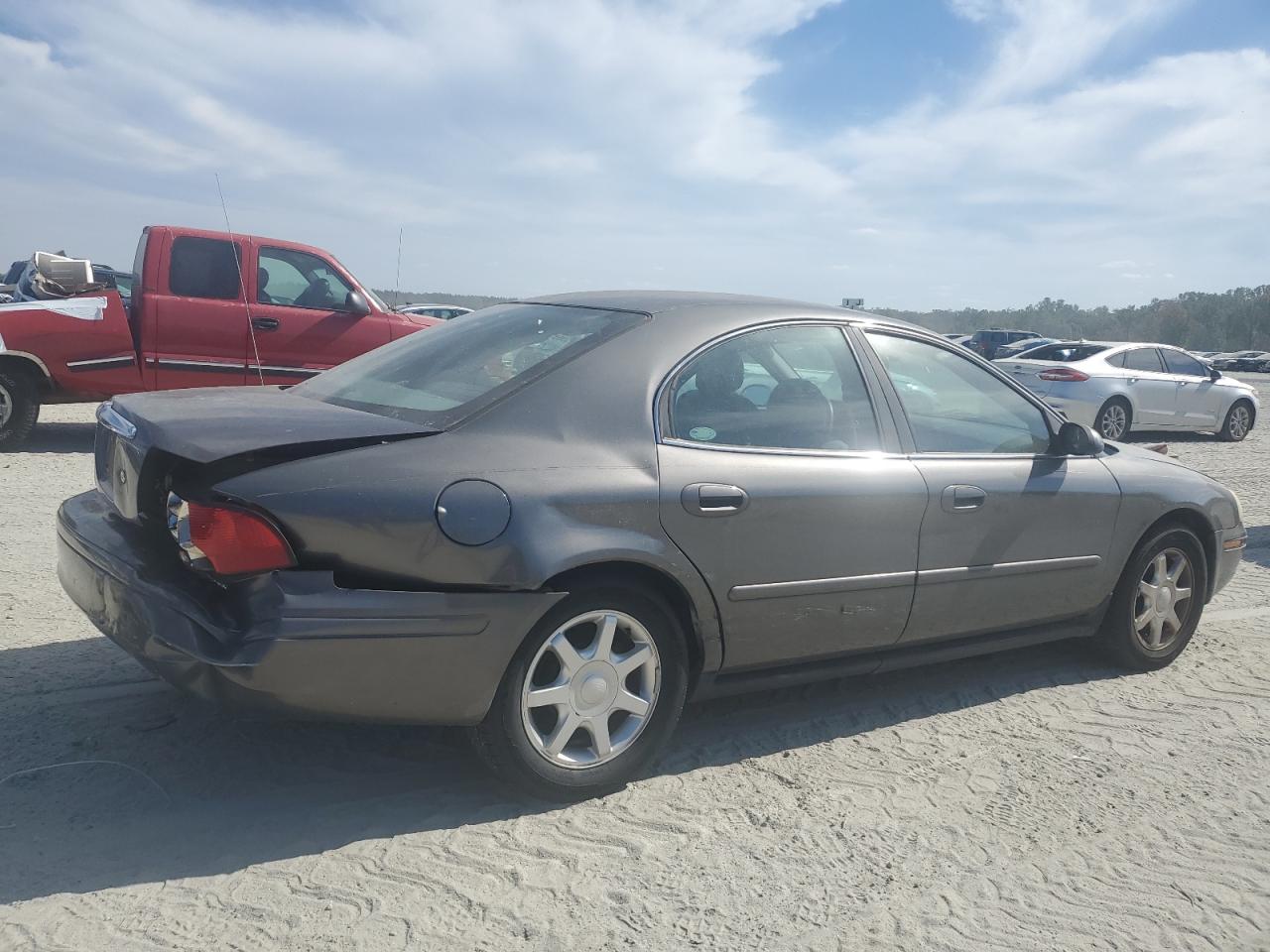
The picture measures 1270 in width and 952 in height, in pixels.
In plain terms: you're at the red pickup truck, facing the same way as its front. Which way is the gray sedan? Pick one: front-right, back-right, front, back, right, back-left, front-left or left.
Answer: right

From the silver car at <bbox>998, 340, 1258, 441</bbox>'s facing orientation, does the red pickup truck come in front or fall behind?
behind

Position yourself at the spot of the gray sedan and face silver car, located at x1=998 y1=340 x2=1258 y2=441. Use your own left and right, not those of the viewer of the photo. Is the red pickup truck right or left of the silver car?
left

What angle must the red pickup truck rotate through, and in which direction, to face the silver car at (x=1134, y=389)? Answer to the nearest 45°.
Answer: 0° — it already faces it

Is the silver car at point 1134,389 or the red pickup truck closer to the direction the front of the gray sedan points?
the silver car

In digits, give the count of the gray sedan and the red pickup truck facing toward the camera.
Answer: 0

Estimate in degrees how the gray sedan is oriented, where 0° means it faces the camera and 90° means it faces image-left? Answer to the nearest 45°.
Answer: approximately 225°

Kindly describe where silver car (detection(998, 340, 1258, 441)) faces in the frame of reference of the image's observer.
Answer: facing away from the viewer and to the right of the viewer

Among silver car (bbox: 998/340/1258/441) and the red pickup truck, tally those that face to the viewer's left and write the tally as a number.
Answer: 0

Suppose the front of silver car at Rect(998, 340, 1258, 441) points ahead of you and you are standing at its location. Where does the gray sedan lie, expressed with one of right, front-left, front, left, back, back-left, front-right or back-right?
back-right

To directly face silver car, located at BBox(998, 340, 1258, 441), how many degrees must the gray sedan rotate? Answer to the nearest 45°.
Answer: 0° — it already faces it

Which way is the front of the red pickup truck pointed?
to the viewer's right

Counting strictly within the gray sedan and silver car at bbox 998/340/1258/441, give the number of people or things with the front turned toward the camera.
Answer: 0

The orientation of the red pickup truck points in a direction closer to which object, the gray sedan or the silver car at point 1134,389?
the silver car
